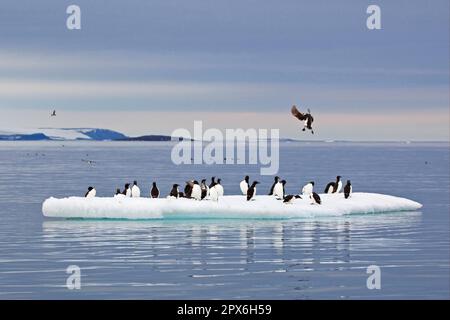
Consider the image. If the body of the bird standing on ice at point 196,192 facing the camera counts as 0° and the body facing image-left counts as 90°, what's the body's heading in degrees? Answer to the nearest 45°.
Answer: approximately 45°

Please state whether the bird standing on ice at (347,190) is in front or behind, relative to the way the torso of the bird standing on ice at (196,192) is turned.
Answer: behind

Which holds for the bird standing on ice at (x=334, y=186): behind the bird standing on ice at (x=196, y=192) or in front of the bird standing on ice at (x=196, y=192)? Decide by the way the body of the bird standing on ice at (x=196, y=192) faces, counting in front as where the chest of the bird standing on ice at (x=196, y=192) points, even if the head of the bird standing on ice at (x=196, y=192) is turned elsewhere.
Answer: behind

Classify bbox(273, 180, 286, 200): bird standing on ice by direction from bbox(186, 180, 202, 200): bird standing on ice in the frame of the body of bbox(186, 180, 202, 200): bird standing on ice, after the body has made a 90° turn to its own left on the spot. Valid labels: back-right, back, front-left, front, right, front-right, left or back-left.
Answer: front-left
